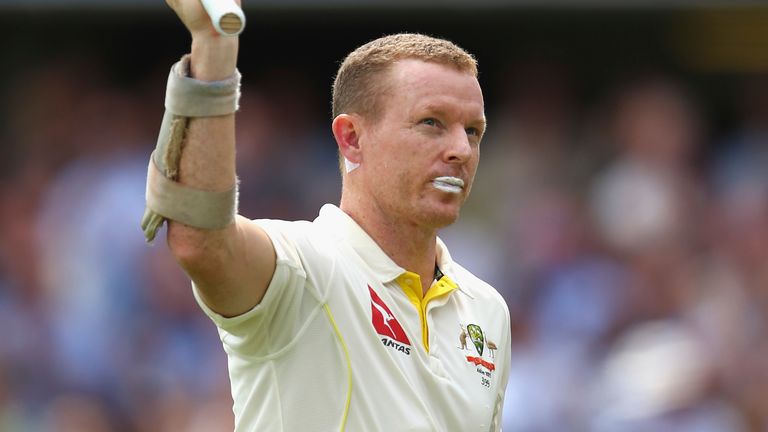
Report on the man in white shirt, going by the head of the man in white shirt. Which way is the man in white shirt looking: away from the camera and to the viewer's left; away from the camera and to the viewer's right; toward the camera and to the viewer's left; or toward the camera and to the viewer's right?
toward the camera and to the viewer's right

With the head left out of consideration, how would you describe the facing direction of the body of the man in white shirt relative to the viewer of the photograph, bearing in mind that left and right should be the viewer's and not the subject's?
facing the viewer and to the right of the viewer
